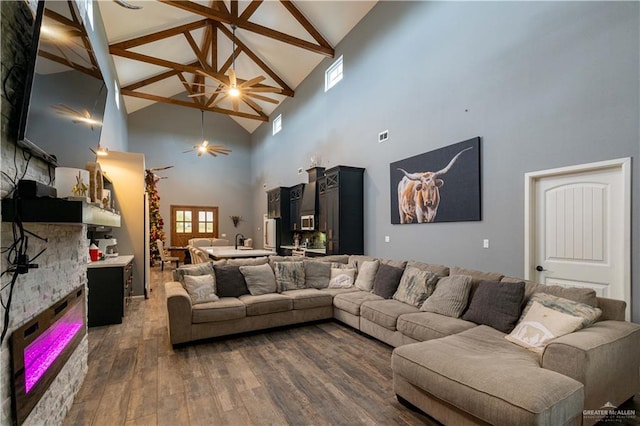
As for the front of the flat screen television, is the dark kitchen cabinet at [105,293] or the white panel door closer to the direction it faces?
the white panel door

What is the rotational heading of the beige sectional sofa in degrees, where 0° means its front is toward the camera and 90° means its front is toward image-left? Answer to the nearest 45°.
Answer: approximately 45°

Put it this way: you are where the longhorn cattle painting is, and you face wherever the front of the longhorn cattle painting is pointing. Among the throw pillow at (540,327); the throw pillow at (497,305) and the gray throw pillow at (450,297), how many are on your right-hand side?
0

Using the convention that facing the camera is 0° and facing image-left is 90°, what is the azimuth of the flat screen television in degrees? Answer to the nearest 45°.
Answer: approximately 315°

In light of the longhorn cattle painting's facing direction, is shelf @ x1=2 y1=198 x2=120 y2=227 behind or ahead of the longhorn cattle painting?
ahead

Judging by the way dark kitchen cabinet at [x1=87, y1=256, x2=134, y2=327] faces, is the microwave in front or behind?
in front

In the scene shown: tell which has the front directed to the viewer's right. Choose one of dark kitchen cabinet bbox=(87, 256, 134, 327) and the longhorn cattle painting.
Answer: the dark kitchen cabinet

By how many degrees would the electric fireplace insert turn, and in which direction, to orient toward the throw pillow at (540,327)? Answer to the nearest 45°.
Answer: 0° — it already faces it

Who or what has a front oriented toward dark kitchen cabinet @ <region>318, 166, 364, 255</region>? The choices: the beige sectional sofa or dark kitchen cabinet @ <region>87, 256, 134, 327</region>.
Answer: dark kitchen cabinet @ <region>87, 256, 134, 327</region>

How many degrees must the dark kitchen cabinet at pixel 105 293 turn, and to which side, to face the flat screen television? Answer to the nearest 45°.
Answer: approximately 90° to its right

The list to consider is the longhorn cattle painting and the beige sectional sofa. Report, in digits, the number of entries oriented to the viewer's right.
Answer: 0

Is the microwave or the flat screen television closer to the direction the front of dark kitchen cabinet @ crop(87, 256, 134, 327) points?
the microwave

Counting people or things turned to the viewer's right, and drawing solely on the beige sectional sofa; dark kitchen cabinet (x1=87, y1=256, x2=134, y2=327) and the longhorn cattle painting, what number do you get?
1

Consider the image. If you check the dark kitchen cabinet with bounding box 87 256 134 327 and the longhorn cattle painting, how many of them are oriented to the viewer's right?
1

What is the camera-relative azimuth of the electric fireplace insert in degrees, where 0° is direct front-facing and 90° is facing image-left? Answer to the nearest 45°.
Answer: approximately 315°

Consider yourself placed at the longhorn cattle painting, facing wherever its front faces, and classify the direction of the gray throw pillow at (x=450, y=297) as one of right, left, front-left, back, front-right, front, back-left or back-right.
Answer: front-left

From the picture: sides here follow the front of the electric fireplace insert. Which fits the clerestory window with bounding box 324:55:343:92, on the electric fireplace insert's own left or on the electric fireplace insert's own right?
on the electric fireplace insert's own left

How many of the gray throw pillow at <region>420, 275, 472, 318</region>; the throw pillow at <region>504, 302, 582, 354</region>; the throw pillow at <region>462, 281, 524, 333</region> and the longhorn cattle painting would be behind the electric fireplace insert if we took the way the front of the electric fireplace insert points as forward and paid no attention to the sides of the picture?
0

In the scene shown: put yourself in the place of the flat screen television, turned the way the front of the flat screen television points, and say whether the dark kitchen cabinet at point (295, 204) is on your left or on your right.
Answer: on your left

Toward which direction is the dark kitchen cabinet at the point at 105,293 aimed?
to the viewer's right

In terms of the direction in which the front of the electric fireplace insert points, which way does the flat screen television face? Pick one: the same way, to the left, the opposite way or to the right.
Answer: the same way

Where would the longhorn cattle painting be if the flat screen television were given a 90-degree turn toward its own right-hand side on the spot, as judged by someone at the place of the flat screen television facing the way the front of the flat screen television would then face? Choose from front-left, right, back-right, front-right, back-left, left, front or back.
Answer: back-left
